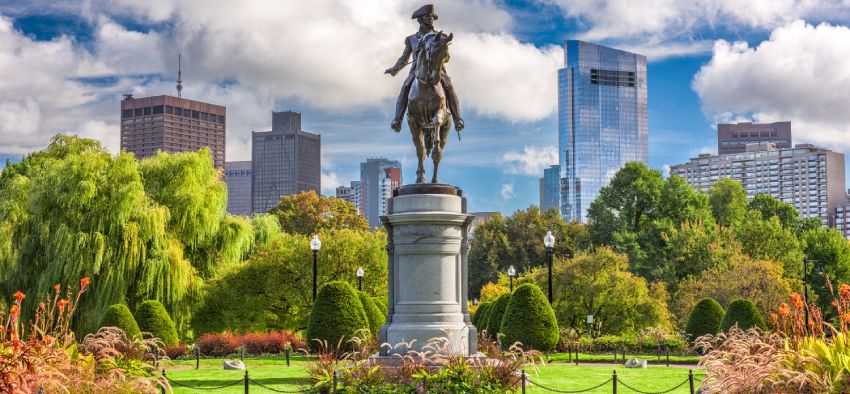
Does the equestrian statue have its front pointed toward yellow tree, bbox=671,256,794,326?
no

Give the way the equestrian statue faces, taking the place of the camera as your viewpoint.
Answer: facing the viewer

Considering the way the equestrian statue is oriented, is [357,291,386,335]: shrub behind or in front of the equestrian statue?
behind

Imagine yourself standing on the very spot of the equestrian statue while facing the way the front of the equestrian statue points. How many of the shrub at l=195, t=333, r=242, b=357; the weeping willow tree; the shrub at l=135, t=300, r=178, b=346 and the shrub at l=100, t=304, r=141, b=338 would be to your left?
0

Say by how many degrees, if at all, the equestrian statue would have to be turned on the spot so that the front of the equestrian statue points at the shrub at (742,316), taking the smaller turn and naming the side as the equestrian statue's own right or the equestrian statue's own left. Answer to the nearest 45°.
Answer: approximately 135° to the equestrian statue's own left

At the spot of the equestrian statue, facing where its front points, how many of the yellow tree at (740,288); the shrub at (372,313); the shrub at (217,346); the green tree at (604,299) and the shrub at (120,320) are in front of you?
0

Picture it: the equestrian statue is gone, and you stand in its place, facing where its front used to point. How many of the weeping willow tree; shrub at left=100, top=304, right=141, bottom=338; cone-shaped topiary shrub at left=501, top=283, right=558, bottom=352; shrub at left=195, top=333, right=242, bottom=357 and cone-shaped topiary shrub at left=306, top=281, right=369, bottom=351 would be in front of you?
0

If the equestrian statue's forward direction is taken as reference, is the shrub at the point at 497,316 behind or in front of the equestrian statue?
behind

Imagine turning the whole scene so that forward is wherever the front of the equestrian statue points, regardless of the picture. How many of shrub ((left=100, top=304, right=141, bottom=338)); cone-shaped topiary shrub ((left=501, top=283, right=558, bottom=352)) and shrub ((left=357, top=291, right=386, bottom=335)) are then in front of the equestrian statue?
0

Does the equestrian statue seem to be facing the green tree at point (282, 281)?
no

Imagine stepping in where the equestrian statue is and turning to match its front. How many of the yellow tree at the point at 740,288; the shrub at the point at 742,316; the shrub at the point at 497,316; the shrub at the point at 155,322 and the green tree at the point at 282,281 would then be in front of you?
0

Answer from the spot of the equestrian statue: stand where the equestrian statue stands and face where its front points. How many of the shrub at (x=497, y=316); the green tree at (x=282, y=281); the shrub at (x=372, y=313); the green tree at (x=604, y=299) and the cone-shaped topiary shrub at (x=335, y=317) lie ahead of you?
0

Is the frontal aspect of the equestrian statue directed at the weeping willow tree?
no

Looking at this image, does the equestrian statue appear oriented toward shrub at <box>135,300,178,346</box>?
no

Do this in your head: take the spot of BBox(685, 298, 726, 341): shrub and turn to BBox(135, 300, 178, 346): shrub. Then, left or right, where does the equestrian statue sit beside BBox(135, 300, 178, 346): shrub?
left
